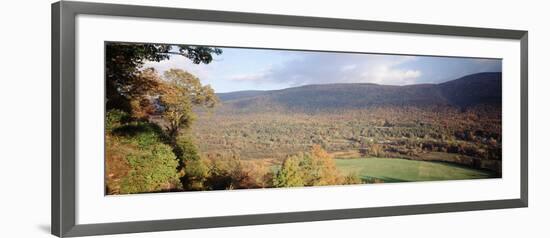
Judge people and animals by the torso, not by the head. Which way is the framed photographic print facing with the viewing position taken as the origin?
facing the viewer and to the right of the viewer
